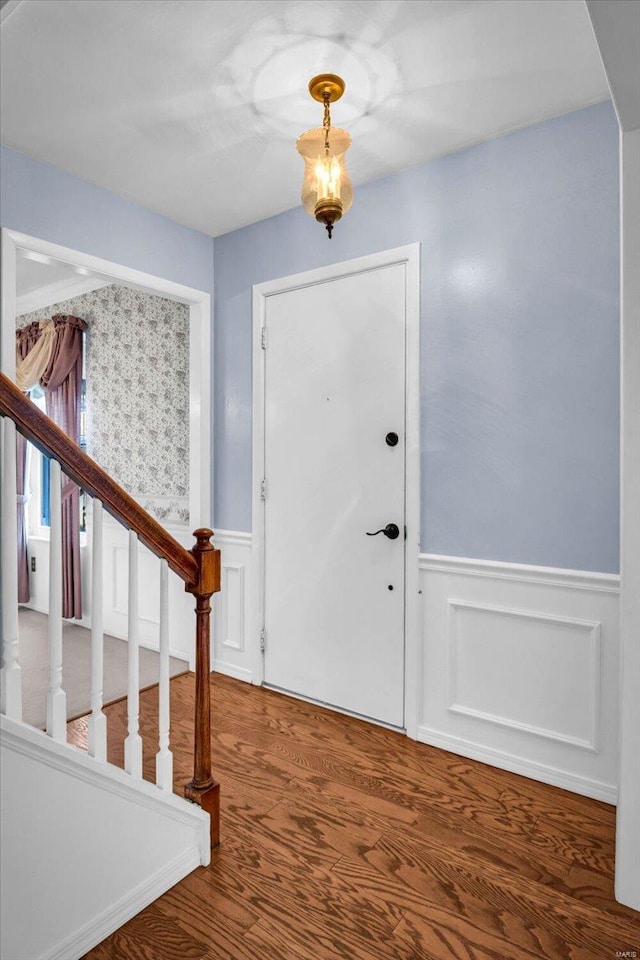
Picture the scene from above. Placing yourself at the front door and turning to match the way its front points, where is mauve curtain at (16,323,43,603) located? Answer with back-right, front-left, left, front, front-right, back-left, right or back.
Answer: right

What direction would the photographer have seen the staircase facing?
facing away from the viewer and to the right of the viewer

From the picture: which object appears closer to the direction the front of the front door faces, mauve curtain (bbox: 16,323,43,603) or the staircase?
the staircase

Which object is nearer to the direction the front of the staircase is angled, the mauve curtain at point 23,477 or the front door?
the front door

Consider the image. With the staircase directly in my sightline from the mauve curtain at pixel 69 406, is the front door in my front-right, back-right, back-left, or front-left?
front-left

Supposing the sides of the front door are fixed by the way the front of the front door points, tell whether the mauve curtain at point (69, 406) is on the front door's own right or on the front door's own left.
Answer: on the front door's own right

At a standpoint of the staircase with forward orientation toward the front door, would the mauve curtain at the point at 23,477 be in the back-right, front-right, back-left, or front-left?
front-left

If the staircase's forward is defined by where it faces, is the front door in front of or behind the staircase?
in front

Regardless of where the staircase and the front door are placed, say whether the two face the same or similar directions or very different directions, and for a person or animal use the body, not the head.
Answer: very different directions
